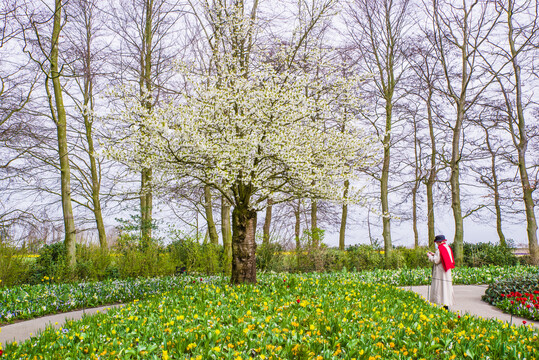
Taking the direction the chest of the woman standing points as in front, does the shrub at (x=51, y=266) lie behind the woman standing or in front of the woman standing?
in front

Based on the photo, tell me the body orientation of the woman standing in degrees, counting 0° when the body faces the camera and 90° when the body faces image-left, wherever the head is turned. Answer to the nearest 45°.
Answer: approximately 90°

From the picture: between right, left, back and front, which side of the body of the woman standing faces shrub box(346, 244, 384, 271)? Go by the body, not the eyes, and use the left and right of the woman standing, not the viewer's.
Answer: right

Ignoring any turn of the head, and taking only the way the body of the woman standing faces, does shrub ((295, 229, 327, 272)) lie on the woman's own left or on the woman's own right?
on the woman's own right

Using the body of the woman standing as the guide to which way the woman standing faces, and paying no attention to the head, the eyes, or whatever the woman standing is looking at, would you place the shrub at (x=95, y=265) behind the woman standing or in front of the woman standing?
in front

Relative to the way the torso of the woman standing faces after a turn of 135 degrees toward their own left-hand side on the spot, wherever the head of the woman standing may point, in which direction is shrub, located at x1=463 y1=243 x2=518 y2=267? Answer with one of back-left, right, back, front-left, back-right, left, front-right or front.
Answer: back-left

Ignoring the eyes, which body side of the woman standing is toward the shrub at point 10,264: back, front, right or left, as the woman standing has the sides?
front

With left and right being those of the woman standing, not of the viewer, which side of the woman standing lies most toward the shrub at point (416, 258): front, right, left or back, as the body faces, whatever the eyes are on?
right
